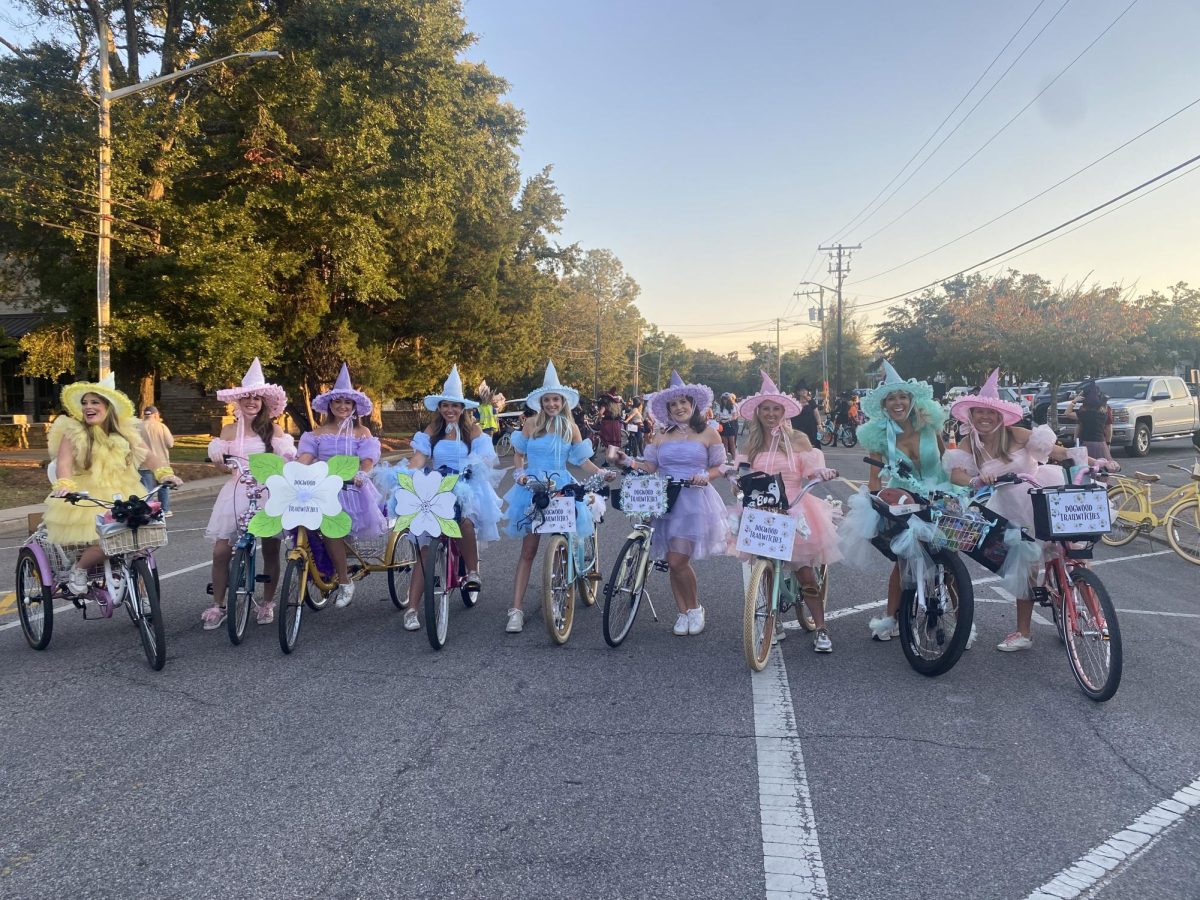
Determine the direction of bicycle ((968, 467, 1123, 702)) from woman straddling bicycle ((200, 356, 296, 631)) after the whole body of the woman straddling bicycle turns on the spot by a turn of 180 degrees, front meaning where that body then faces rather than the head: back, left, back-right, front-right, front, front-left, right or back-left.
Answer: back-right

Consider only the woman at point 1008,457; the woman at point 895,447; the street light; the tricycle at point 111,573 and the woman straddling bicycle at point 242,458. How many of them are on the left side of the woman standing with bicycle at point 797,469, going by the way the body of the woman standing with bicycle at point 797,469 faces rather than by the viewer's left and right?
2

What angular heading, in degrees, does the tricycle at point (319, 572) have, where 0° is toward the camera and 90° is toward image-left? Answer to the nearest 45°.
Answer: approximately 45°

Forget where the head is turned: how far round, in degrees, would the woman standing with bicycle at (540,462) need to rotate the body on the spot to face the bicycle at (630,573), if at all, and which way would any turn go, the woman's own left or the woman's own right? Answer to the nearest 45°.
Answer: approximately 45° to the woman's own left

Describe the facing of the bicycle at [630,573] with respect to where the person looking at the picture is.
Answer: facing the viewer and to the left of the viewer

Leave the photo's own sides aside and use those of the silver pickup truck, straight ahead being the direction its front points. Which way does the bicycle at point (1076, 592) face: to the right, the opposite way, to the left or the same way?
to the left

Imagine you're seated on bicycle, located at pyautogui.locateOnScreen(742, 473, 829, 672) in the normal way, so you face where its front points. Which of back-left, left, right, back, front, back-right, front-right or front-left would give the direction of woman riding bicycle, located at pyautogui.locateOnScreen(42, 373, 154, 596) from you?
front-right

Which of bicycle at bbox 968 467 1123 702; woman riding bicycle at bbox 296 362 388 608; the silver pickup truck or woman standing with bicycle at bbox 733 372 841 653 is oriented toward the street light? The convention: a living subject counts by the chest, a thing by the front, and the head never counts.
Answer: the silver pickup truck

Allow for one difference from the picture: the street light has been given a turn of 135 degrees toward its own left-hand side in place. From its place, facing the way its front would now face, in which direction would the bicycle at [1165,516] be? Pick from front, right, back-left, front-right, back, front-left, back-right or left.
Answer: back

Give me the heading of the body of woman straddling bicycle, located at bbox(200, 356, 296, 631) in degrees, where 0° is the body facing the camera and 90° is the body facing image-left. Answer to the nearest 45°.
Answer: approximately 0°

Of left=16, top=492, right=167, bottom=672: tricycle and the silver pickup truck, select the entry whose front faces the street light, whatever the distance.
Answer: the silver pickup truck
